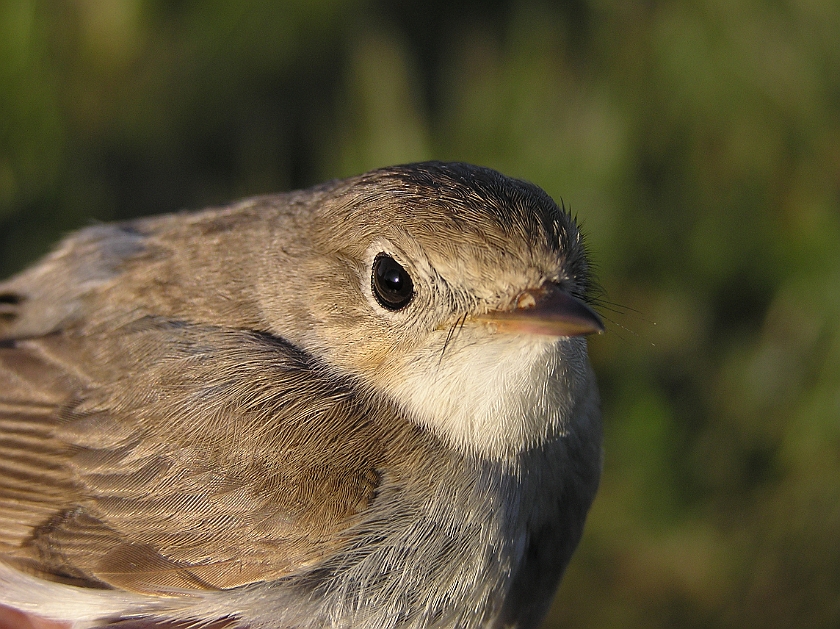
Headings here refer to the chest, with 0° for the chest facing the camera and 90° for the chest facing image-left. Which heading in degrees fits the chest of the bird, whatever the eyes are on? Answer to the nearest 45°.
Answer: approximately 315°
